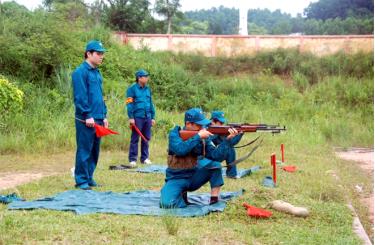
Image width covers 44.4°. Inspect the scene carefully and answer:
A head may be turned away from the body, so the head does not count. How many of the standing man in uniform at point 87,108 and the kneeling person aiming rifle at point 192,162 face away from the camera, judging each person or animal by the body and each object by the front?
0

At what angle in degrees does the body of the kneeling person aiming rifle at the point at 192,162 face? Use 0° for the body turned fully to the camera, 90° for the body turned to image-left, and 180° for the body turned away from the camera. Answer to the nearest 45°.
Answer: approximately 270°

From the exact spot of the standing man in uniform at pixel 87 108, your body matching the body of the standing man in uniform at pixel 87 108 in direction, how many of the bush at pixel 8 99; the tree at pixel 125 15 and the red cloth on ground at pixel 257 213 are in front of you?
1

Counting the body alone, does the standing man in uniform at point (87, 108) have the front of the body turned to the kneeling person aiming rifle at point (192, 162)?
yes

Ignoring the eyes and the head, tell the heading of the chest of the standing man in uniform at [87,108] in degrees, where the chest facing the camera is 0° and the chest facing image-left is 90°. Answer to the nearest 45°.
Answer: approximately 315°

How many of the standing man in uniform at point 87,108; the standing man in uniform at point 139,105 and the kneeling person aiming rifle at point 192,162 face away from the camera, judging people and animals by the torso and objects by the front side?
0

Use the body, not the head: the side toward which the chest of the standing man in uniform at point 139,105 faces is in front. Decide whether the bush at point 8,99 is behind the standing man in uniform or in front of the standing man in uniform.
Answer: behind

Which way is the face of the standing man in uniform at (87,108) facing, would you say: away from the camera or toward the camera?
toward the camera

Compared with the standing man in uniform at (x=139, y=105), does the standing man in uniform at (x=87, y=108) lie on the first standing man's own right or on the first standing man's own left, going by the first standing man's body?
on the first standing man's own right

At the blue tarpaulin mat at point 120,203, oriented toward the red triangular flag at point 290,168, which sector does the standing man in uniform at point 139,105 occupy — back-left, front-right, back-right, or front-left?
front-left

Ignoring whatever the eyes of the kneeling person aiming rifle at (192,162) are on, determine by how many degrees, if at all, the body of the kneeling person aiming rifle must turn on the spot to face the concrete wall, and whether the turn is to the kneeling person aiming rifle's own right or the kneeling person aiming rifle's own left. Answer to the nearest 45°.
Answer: approximately 90° to the kneeling person aiming rifle's own left

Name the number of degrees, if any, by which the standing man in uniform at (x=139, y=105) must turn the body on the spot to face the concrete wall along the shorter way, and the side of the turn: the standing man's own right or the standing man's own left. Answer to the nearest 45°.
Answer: approximately 135° to the standing man's own left

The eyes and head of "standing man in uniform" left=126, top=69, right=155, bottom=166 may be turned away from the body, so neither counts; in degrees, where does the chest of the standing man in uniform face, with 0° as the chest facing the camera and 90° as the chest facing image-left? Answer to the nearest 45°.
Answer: approximately 315°
